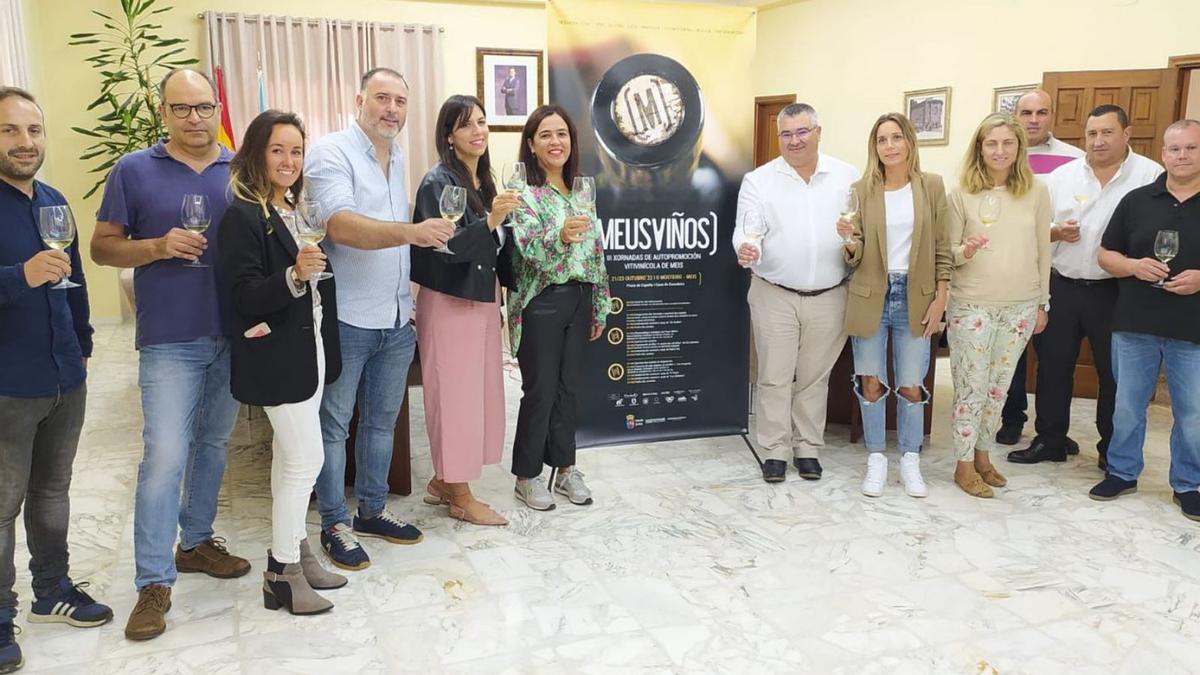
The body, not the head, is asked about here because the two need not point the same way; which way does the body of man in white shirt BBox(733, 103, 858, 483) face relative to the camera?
toward the camera

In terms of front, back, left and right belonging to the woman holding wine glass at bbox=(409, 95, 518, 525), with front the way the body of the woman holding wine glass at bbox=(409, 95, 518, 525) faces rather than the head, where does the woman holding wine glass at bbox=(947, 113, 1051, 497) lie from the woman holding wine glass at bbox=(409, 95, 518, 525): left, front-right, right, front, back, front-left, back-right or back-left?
front-left

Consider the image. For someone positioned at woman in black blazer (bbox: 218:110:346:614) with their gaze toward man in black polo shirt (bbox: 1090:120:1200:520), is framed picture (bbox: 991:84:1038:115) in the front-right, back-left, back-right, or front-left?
front-left

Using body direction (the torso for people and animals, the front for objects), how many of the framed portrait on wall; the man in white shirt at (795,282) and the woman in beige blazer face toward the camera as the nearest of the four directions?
3

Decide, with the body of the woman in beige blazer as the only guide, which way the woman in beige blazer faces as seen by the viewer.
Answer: toward the camera

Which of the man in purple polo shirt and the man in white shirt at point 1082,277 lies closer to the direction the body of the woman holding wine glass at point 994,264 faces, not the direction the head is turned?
the man in purple polo shirt

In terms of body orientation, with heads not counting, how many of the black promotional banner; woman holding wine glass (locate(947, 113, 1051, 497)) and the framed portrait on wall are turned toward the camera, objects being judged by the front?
3

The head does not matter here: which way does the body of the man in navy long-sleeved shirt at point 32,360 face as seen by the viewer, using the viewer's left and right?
facing the viewer and to the right of the viewer

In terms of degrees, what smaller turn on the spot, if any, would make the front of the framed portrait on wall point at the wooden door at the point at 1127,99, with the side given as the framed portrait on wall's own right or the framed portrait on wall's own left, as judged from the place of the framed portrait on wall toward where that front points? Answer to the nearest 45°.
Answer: approximately 45° to the framed portrait on wall's own left
